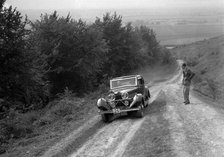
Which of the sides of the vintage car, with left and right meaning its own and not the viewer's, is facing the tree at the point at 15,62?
right

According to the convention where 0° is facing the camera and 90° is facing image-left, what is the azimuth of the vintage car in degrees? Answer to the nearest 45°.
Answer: approximately 45°

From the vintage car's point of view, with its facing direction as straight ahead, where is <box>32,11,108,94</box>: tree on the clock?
The tree is roughly at 4 o'clock from the vintage car.
